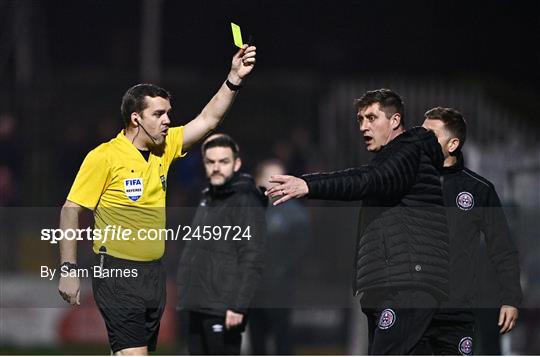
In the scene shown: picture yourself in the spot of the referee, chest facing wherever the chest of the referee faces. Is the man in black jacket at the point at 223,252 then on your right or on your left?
on your left

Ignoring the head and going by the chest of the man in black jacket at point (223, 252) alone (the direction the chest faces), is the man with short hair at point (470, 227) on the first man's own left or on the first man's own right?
on the first man's own left

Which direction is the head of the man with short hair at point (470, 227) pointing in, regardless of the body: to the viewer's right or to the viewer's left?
to the viewer's left

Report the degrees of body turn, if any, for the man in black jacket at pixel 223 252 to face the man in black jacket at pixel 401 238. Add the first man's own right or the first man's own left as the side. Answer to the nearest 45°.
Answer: approximately 90° to the first man's own left

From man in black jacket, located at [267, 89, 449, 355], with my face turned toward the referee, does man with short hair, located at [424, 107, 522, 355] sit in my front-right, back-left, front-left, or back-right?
back-right

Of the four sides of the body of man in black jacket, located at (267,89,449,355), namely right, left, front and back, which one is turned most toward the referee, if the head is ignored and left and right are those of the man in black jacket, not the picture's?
front

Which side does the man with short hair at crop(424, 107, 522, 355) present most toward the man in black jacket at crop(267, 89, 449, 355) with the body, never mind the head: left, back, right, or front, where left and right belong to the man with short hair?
front

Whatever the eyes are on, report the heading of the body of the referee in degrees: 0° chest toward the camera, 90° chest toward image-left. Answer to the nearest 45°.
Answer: approximately 315°

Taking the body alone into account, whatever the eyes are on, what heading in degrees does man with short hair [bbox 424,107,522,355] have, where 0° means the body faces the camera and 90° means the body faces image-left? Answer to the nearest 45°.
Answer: approximately 45°

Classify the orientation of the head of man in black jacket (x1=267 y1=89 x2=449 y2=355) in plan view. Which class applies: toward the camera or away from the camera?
toward the camera

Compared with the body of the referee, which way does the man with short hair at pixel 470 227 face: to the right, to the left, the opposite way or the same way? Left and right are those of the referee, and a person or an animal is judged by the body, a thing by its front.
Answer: to the right

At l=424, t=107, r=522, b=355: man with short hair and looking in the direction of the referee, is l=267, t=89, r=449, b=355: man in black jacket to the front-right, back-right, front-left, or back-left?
front-left

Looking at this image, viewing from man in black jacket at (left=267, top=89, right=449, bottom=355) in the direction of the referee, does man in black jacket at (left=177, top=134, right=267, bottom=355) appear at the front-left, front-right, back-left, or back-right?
front-right
